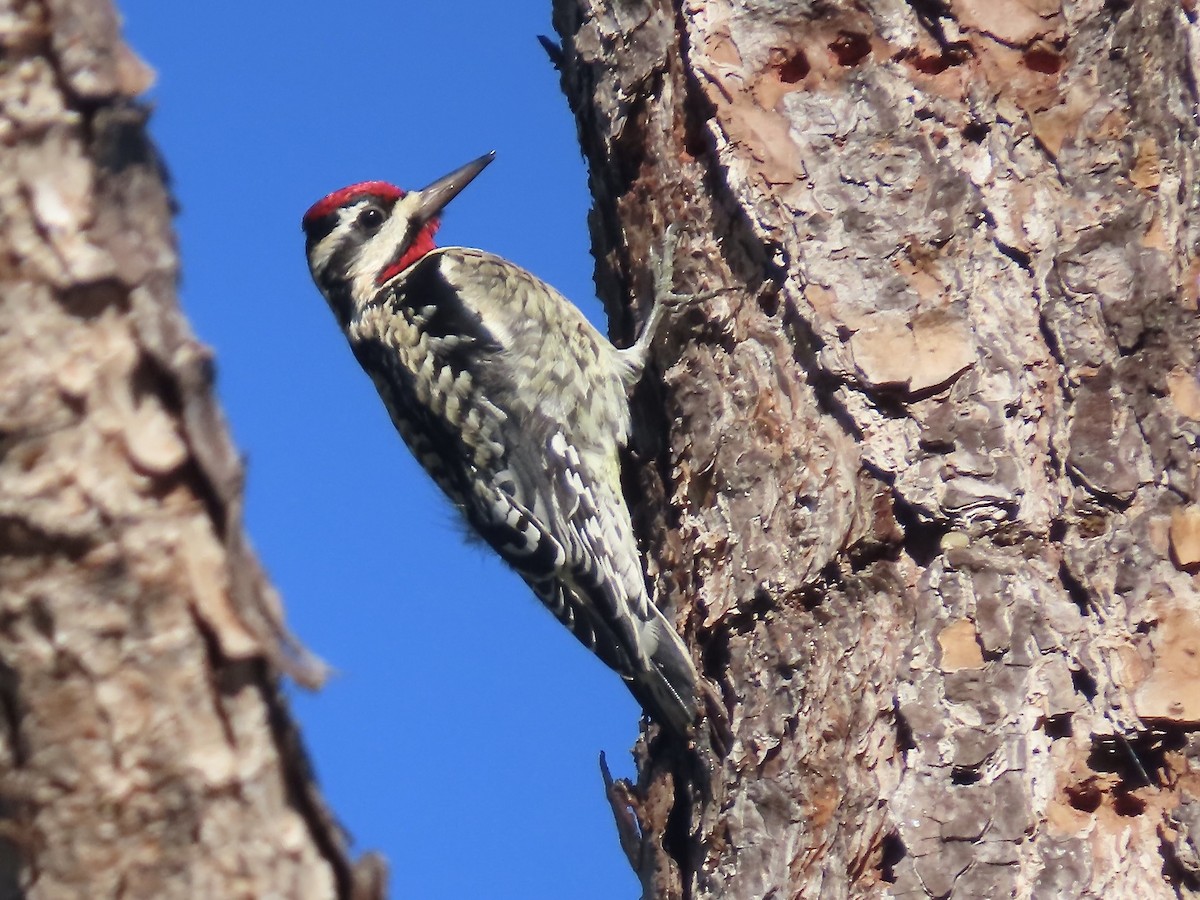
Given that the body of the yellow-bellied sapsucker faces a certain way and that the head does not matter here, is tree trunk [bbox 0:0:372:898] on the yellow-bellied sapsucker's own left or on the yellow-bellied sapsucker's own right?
on the yellow-bellied sapsucker's own right

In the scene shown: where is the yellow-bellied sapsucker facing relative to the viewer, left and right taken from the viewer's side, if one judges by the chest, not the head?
facing to the right of the viewer
